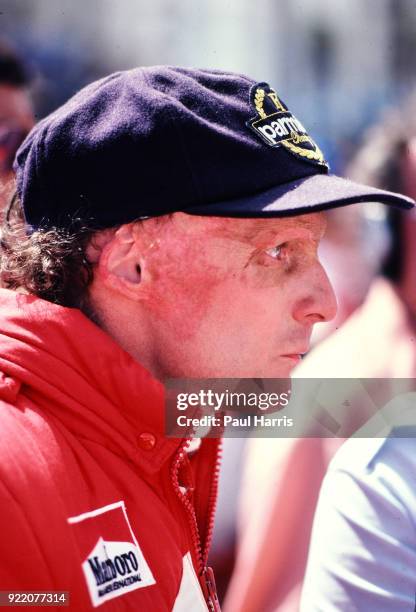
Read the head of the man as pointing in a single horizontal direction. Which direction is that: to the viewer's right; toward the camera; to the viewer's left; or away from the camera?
to the viewer's right

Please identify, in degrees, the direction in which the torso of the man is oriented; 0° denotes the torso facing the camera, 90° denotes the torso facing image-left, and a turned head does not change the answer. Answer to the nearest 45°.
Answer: approximately 270°

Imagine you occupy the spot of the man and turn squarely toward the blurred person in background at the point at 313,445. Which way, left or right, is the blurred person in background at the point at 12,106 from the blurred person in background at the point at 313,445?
left

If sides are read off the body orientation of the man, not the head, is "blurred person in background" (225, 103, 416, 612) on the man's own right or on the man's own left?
on the man's own left
